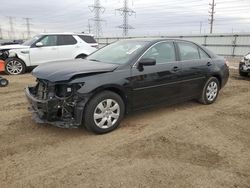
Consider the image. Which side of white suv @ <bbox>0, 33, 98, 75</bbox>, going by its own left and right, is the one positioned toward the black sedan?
left

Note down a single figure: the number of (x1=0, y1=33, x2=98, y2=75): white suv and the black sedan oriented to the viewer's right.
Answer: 0

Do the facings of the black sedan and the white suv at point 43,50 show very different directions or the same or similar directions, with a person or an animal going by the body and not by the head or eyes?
same or similar directions

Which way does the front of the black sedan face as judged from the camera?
facing the viewer and to the left of the viewer

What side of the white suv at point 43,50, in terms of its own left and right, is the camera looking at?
left

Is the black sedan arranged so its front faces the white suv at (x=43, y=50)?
no
